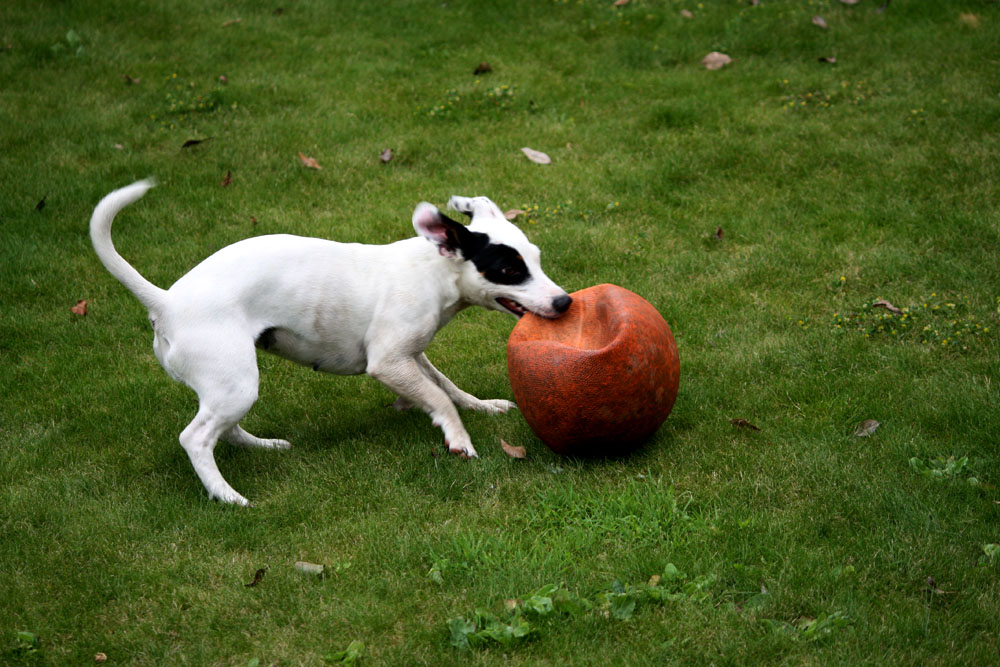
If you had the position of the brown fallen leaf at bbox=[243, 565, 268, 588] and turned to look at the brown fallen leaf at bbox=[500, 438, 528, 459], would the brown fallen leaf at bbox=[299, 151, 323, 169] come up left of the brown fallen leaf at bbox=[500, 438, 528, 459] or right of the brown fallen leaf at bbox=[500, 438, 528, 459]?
left

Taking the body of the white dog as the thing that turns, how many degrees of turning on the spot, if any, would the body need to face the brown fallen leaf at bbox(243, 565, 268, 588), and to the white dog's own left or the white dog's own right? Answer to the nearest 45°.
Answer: approximately 90° to the white dog's own right

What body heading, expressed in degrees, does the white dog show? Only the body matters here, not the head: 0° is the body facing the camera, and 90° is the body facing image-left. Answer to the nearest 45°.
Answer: approximately 270°

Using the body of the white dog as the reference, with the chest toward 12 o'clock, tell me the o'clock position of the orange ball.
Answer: The orange ball is roughly at 1 o'clock from the white dog.

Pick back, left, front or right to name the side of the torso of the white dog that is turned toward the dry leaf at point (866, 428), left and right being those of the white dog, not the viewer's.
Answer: front

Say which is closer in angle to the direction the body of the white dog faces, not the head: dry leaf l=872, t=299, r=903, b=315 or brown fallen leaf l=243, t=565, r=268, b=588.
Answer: the dry leaf

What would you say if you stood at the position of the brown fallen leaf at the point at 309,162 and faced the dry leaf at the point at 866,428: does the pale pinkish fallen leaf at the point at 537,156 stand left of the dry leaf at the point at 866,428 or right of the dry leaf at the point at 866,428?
left

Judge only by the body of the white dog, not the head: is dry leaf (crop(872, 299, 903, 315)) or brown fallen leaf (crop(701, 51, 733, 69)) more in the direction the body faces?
the dry leaf

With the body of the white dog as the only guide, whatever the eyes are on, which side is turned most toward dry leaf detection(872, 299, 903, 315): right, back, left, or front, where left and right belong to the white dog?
front

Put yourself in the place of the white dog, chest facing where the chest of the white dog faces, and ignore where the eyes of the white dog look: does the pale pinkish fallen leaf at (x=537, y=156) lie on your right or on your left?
on your left

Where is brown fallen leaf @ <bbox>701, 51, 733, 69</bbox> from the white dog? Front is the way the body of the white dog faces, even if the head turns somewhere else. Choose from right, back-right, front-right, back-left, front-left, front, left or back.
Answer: front-left

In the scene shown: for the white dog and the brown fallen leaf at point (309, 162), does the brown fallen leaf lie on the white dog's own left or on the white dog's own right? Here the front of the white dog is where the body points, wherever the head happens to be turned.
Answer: on the white dog's own left
